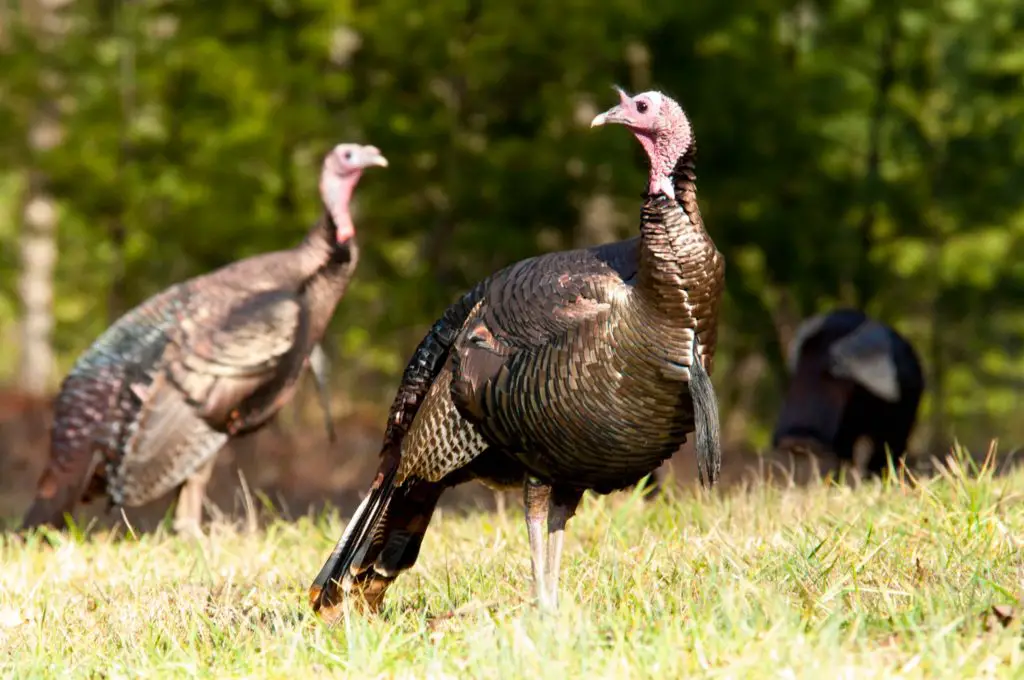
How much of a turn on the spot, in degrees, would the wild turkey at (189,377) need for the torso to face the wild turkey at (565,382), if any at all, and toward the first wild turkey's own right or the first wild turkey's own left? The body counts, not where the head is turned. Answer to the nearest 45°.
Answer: approximately 90° to the first wild turkey's own right

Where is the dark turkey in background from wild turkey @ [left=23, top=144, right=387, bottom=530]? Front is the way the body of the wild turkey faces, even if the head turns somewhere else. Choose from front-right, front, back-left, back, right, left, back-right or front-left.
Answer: front

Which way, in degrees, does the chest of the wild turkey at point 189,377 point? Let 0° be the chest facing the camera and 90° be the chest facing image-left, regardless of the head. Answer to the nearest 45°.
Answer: approximately 270°

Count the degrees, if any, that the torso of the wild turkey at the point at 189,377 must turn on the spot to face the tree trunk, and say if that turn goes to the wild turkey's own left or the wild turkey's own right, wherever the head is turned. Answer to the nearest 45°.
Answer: approximately 90° to the wild turkey's own left

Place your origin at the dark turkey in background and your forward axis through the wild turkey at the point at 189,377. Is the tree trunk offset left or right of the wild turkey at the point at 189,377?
right

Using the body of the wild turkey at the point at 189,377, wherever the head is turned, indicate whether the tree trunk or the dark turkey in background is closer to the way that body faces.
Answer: the dark turkey in background

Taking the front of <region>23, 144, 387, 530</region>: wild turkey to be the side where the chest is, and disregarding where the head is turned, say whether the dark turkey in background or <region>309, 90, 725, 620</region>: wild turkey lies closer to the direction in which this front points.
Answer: the dark turkey in background

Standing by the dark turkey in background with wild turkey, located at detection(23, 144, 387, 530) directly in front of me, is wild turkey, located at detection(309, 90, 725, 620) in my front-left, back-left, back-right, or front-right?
front-left
